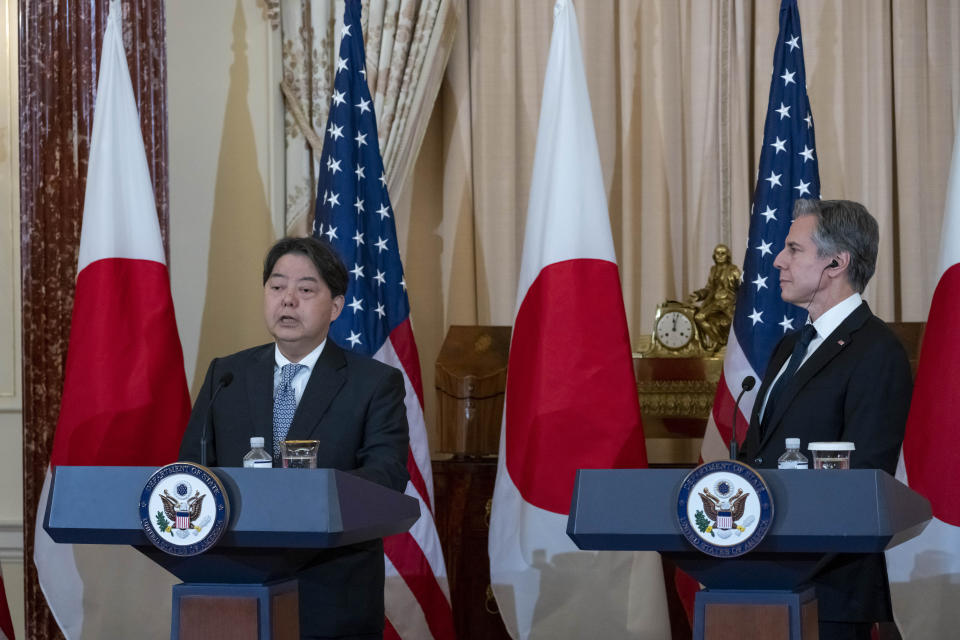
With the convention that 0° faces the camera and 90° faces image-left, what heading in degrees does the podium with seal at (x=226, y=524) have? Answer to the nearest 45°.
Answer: approximately 45°

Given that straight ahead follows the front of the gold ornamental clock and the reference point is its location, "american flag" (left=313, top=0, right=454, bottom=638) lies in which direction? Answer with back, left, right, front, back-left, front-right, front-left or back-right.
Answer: front-right

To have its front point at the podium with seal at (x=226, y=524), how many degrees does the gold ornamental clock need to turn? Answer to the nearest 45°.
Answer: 0° — it already faces it

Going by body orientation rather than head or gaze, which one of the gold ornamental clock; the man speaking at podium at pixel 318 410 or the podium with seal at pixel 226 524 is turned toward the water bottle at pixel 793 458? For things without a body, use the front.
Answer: the gold ornamental clock

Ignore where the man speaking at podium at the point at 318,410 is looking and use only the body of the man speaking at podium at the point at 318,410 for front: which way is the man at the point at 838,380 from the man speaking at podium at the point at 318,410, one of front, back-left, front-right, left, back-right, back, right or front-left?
back-left

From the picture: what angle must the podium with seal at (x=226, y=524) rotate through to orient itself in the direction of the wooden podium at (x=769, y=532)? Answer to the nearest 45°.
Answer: approximately 135° to its left

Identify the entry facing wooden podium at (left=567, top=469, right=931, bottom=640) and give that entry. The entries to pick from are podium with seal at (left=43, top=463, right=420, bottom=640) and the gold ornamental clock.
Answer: the gold ornamental clock

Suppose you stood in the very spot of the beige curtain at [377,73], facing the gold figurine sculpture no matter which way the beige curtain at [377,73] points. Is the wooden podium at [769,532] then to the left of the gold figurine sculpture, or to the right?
right

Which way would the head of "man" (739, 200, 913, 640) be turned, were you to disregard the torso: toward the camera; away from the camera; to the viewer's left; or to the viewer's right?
to the viewer's left

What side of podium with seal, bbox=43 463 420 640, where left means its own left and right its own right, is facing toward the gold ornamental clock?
back

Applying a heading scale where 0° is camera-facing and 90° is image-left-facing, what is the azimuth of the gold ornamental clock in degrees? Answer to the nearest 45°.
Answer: approximately 0°
